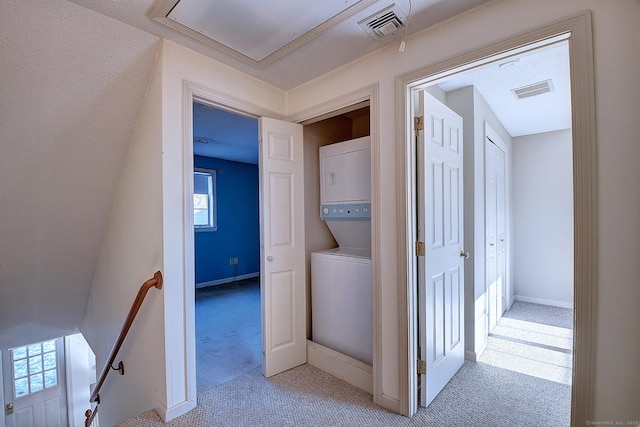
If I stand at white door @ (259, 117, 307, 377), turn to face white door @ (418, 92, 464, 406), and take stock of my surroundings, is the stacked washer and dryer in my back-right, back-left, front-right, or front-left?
front-left

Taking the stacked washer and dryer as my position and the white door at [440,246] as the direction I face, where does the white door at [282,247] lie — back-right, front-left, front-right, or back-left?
back-right

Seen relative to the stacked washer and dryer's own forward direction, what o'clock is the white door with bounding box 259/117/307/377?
The white door is roughly at 1 o'clock from the stacked washer and dryer.

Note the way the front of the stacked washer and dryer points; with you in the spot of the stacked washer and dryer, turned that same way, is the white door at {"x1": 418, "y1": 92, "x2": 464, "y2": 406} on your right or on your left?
on your left

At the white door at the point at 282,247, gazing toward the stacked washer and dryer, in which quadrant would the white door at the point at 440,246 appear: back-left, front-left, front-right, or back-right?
front-right

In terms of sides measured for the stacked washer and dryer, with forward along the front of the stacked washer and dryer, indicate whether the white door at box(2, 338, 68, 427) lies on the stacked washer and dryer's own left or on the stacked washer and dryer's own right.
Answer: on the stacked washer and dryer's own right

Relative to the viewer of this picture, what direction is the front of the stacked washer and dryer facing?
facing the viewer and to the left of the viewer
